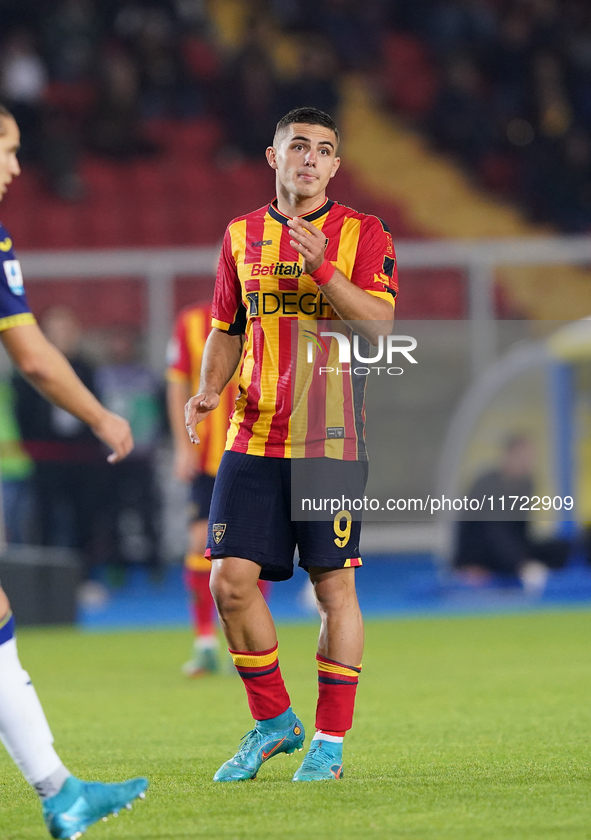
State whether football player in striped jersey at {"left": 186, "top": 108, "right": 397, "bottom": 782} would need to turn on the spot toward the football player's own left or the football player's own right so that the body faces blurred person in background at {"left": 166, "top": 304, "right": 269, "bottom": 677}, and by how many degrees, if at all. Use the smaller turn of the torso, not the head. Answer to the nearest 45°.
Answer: approximately 180°

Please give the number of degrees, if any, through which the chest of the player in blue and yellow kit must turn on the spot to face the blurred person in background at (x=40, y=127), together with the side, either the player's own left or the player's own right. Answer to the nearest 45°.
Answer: approximately 90° to the player's own left

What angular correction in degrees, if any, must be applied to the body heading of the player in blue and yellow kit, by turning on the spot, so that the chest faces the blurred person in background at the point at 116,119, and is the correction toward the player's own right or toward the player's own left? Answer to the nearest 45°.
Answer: approximately 90° to the player's own left

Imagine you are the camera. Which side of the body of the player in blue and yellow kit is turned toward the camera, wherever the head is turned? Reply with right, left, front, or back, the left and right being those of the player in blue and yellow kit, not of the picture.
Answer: right

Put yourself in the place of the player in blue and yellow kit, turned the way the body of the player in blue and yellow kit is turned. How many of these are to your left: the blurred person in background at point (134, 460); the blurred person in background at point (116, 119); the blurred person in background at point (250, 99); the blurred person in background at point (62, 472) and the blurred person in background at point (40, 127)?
5

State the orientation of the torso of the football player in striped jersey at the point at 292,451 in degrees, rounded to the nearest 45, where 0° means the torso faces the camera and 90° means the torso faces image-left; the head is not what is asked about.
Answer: approximately 0°

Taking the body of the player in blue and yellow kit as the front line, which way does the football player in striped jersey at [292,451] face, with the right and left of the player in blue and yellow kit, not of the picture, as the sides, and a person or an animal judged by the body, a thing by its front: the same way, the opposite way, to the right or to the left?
to the right

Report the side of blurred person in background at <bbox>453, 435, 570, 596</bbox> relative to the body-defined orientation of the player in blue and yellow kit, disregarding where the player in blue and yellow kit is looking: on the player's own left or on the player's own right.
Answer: on the player's own left

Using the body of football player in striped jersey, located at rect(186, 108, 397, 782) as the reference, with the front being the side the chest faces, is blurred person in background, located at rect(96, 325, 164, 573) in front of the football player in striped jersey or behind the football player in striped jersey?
behind

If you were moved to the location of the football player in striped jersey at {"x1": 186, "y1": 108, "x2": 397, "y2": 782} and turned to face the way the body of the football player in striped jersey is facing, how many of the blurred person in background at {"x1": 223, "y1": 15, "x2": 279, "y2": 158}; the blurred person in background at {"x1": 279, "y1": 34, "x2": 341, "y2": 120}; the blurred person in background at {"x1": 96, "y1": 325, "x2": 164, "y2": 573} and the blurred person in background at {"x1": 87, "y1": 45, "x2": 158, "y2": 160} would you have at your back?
4
